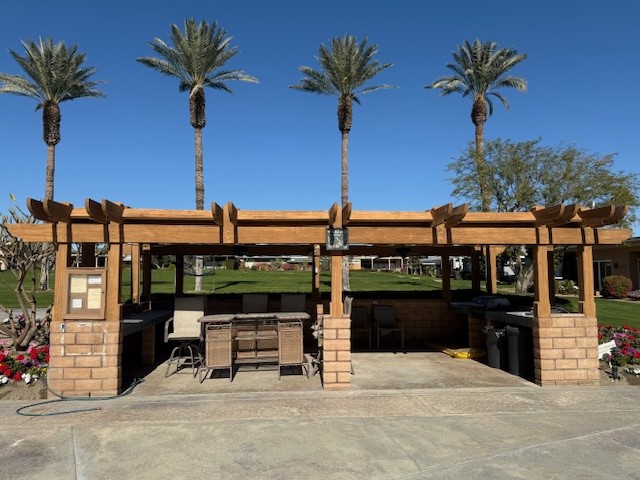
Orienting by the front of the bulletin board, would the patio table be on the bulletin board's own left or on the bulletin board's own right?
on the bulletin board's own left

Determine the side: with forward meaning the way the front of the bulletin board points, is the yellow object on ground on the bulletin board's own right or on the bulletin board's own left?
on the bulletin board's own left

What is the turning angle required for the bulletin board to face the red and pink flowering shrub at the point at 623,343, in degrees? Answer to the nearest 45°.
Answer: approximately 90° to its left

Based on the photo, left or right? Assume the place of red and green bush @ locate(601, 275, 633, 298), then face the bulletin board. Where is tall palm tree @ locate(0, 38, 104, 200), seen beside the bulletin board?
right

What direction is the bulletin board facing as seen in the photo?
toward the camera

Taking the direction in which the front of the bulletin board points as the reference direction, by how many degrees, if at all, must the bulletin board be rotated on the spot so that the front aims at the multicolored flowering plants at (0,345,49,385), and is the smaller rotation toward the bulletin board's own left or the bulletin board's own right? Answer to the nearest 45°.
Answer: approximately 135° to the bulletin board's own right

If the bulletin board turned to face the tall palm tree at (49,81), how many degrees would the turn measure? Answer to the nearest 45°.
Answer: approximately 180°

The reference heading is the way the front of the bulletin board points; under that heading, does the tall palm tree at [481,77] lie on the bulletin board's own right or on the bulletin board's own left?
on the bulletin board's own left
